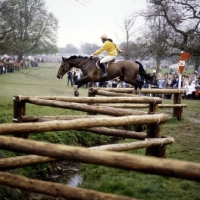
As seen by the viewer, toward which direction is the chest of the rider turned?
to the viewer's left

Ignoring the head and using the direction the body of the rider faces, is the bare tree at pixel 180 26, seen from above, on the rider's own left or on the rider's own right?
on the rider's own right

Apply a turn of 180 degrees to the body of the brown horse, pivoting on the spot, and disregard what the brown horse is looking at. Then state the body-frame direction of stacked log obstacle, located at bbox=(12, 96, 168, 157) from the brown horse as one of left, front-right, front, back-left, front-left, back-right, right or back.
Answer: right

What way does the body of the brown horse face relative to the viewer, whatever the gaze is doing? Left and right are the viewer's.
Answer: facing to the left of the viewer

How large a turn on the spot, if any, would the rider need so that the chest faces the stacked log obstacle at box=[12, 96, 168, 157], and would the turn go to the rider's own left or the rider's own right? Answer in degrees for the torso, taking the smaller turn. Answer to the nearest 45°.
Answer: approximately 90° to the rider's own left

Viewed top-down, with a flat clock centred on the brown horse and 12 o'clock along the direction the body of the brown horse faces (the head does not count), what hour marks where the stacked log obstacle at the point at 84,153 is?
The stacked log obstacle is roughly at 9 o'clock from the brown horse.

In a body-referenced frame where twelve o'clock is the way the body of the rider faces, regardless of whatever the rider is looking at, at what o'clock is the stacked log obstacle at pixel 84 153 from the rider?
The stacked log obstacle is roughly at 9 o'clock from the rider.
